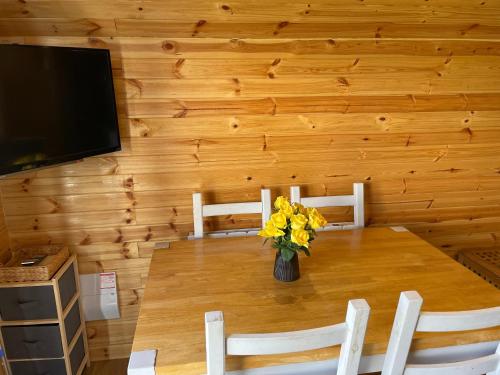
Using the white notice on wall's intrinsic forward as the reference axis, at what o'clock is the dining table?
The dining table is roughly at 11 o'clock from the white notice on wall.

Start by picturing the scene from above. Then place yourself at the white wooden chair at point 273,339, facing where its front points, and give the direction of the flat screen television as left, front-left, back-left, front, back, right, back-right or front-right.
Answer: front-left

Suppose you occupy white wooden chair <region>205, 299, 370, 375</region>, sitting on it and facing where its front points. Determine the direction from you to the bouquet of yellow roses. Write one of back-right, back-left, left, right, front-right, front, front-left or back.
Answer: front

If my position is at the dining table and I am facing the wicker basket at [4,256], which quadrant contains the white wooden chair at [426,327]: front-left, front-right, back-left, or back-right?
back-left

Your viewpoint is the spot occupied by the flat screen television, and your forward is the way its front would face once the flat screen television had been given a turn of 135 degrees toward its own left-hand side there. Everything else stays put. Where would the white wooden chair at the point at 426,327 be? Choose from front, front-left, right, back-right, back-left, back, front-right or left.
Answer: back-right

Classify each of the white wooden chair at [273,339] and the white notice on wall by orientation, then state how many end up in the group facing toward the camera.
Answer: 1

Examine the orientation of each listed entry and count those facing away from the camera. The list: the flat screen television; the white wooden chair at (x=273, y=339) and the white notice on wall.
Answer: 1

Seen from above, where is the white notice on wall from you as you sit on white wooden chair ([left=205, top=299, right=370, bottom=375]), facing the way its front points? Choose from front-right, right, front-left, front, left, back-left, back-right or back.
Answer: front-left

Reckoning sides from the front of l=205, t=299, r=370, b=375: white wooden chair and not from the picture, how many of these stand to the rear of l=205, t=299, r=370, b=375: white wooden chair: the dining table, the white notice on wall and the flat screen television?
0

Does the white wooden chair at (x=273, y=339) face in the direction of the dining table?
yes

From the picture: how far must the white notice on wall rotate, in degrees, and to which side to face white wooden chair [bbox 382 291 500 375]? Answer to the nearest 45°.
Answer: approximately 45° to its left

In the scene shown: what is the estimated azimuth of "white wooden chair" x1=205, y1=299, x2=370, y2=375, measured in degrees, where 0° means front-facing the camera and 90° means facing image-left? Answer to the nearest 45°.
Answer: approximately 180°

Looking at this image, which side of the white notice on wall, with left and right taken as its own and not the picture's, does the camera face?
front
